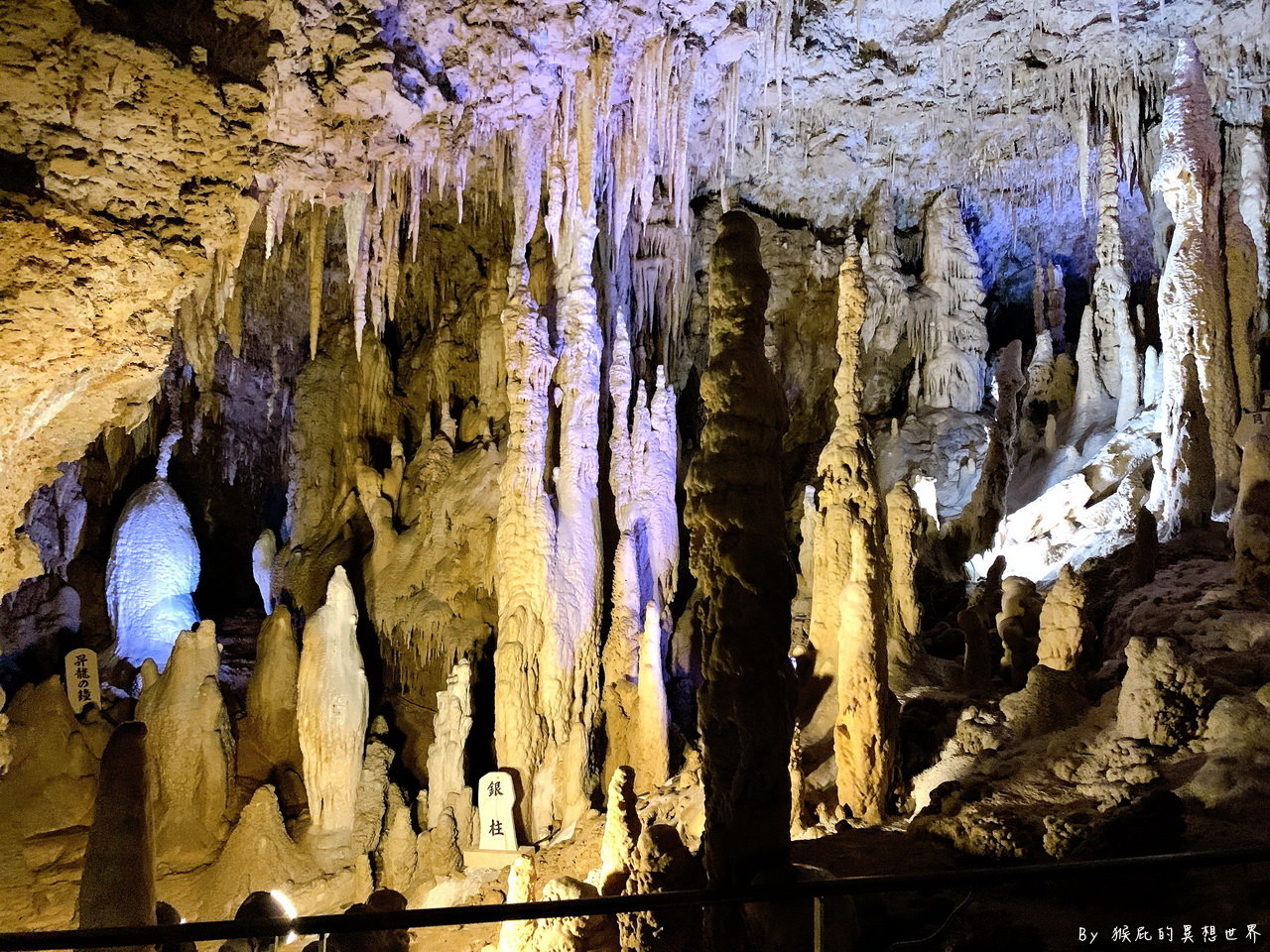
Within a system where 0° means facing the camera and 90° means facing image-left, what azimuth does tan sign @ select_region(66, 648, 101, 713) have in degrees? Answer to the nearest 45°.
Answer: approximately 0°

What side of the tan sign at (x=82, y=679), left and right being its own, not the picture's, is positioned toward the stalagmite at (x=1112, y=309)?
left

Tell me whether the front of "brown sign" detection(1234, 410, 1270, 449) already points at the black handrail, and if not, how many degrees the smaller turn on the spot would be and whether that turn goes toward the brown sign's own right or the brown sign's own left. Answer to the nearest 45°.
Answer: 0° — it already faces it

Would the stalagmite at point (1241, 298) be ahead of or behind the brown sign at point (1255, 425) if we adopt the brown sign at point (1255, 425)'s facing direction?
behind

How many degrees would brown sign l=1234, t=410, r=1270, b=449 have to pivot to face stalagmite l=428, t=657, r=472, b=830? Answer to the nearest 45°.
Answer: approximately 90° to its right

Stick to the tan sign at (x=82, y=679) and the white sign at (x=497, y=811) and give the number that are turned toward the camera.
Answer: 2

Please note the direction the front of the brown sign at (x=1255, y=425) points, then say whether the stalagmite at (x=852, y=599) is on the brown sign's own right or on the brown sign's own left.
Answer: on the brown sign's own right

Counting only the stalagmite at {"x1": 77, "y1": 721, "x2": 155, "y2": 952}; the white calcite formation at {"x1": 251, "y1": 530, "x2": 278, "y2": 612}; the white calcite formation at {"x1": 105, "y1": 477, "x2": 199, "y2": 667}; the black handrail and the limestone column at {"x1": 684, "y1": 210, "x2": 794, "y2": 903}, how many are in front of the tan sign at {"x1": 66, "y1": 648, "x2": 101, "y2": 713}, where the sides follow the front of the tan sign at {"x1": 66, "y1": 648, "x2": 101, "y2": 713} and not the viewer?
3
